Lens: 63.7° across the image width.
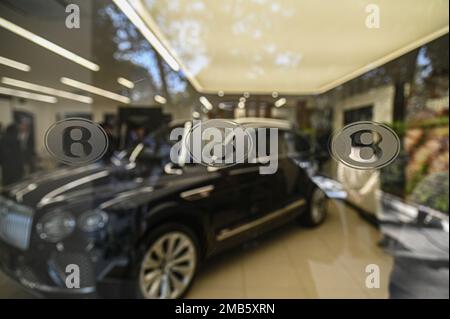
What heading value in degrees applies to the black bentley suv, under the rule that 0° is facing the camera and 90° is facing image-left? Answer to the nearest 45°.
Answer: approximately 45°
